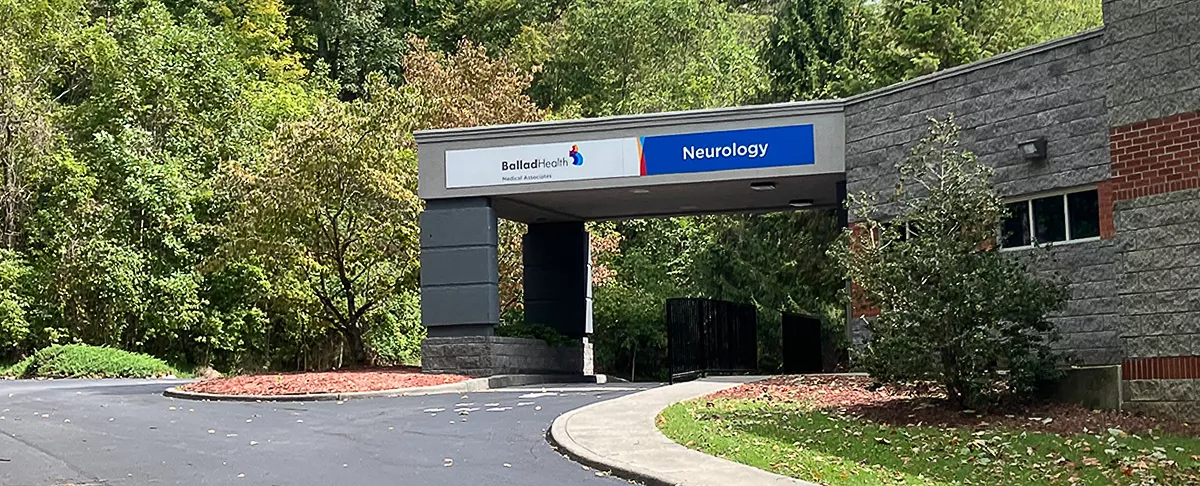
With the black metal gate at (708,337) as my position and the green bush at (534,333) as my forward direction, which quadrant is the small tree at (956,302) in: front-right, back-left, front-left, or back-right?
back-left

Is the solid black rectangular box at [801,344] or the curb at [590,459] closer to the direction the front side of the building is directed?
the curb

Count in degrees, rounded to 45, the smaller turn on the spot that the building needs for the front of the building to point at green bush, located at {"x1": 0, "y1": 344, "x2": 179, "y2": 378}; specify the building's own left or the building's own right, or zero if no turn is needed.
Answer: approximately 90° to the building's own right

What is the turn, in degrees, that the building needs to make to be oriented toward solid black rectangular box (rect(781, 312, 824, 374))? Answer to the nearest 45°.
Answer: approximately 135° to its right

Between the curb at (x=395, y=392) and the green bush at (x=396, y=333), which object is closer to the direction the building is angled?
the curb

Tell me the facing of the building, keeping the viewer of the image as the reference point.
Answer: facing the viewer and to the left of the viewer

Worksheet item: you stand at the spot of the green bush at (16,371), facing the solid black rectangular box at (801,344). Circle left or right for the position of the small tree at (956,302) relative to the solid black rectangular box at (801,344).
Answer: right

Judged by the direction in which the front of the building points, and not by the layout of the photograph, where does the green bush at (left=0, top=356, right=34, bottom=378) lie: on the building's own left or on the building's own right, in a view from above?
on the building's own right

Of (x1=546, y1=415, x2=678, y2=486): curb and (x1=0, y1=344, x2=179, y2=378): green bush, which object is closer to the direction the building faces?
the curb

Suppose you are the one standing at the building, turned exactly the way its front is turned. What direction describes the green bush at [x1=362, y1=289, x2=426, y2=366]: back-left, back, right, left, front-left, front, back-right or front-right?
right
